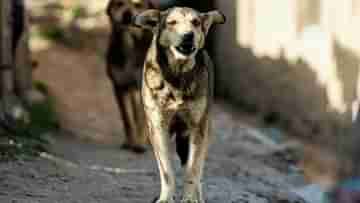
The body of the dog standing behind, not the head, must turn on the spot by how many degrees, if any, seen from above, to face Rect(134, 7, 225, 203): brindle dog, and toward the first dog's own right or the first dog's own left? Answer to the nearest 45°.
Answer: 0° — it already faces it

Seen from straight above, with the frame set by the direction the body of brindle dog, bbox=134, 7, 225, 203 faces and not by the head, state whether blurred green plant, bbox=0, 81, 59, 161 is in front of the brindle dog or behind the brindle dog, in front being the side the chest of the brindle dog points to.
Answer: behind

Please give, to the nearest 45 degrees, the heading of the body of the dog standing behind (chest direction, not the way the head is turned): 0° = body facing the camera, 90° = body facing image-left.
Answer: approximately 0°

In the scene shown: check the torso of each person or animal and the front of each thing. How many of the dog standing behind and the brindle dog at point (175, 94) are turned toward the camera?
2

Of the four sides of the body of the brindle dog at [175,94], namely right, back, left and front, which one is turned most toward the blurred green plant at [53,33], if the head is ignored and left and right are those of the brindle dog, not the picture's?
back

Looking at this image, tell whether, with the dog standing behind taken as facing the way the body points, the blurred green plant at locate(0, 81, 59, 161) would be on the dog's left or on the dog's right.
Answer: on the dog's right

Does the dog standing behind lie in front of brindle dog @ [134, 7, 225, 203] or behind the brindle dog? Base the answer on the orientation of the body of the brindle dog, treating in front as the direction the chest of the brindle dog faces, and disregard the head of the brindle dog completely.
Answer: behind
